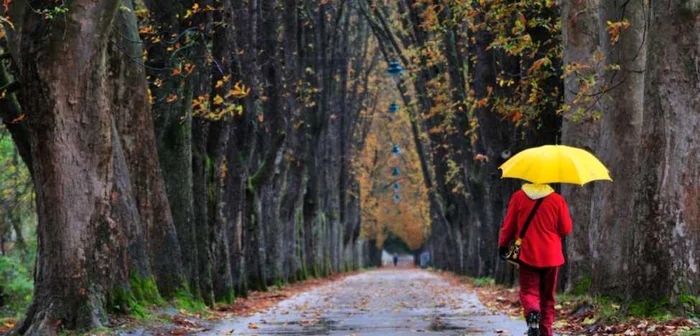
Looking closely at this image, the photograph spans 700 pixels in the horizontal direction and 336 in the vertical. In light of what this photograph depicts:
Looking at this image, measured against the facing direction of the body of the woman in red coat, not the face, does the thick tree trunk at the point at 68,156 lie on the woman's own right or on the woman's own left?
on the woman's own left

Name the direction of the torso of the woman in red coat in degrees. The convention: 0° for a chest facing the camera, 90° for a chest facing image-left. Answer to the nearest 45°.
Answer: approximately 180°

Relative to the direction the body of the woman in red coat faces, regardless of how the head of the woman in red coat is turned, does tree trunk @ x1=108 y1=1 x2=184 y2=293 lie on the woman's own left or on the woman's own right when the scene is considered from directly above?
on the woman's own left
